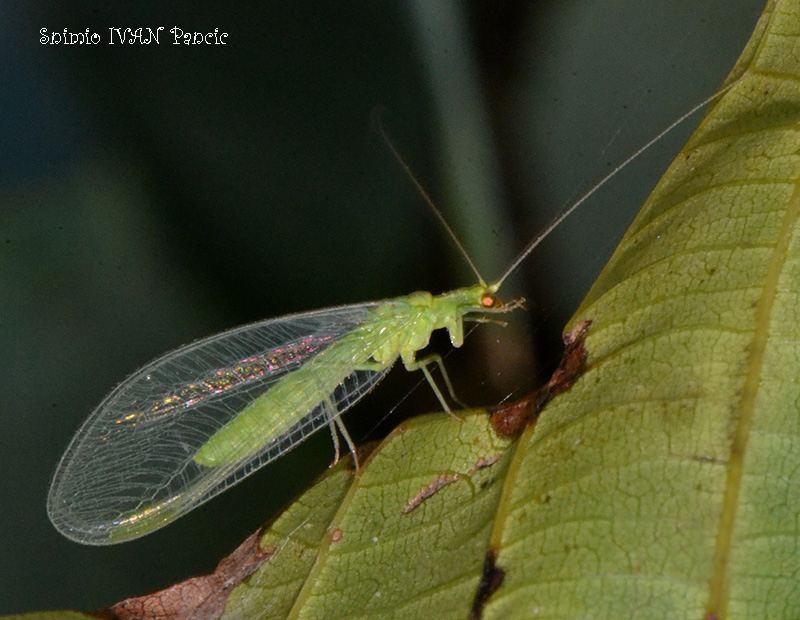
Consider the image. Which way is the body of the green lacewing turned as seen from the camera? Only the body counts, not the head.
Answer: to the viewer's right

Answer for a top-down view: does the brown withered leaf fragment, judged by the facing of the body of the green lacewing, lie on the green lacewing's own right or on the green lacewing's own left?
on the green lacewing's own right
